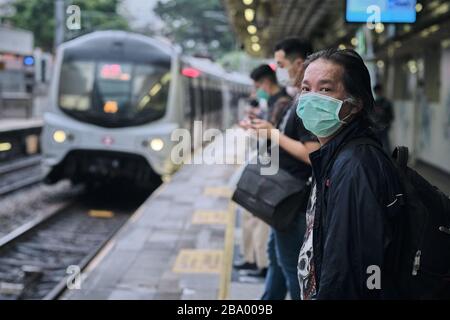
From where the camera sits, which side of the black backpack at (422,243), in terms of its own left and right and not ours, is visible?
right

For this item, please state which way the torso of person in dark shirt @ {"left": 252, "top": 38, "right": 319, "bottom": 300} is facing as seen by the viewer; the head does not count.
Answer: to the viewer's left

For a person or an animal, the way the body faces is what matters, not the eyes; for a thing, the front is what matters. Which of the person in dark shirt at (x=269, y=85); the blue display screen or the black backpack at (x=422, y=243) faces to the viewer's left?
the person in dark shirt

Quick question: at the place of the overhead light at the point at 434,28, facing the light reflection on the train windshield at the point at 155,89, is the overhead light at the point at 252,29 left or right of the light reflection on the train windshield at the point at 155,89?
right

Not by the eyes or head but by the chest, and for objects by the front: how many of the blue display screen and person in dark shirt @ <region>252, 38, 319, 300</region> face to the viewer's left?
1

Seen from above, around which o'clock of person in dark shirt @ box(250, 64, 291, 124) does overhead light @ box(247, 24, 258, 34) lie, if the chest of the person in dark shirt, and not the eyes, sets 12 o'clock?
The overhead light is roughly at 3 o'clock from the person in dark shirt.

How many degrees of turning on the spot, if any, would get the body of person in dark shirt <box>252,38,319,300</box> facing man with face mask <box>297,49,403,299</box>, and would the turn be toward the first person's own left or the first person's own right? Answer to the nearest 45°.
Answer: approximately 90° to the first person's own left

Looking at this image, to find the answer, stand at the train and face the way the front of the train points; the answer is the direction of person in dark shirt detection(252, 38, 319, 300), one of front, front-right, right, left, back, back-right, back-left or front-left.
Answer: front-left

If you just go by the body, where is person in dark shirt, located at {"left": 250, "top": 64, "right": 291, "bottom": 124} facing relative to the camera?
to the viewer's left
